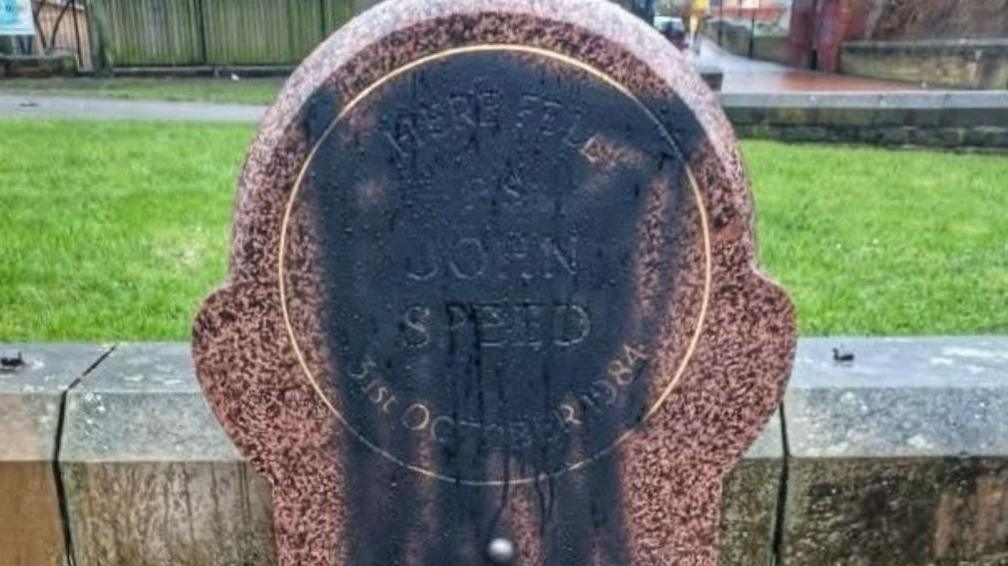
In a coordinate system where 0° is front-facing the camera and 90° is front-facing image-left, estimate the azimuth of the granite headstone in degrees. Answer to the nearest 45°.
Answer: approximately 0°

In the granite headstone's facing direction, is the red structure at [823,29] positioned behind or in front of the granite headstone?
behind

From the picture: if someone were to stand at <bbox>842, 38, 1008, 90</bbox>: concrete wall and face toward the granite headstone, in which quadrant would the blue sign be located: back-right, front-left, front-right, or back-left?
front-right

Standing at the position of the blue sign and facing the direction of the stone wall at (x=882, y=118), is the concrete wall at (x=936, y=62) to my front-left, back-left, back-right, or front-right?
front-left

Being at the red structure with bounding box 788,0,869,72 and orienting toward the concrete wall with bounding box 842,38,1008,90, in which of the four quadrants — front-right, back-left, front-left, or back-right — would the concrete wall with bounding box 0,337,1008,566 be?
front-right

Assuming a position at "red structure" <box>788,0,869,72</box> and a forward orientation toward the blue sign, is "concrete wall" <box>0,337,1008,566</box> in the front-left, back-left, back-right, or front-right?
front-left

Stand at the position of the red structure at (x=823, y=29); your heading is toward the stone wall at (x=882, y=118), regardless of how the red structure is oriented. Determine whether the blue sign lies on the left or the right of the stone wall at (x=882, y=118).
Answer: right

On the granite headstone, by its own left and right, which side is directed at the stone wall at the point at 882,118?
back

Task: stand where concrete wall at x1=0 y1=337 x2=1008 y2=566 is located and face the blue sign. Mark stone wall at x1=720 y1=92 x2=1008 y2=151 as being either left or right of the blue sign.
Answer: right

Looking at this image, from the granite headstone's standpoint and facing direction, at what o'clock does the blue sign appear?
The blue sign is roughly at 5 o'clock from the granite headstone.

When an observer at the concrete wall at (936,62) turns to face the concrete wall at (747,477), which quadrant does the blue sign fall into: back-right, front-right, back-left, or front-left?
front-right
